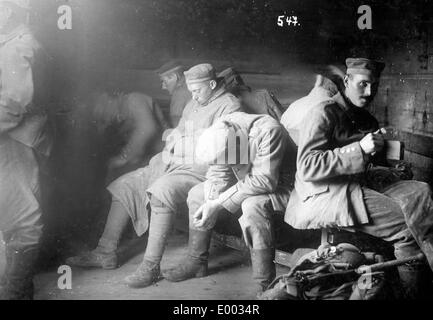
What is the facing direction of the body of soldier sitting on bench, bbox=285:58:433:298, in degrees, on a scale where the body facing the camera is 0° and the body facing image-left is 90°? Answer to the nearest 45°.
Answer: approximately 270°

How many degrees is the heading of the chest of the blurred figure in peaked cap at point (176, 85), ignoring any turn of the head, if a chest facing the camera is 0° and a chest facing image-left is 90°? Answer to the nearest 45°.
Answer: approximately 90°

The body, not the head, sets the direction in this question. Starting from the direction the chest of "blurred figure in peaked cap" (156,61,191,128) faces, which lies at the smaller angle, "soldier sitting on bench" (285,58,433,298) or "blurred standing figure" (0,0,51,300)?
the blurred standing figure
